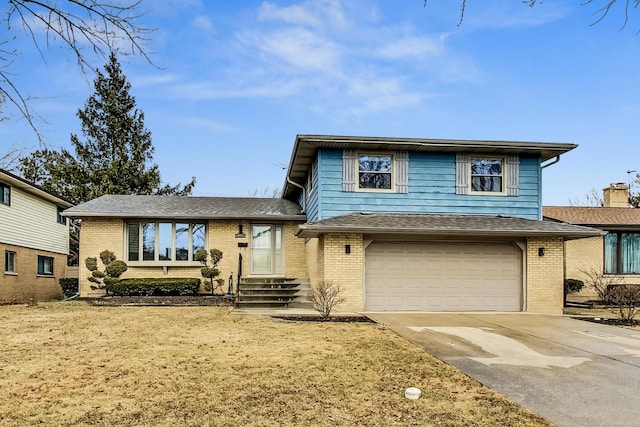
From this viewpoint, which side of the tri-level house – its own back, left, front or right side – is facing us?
front

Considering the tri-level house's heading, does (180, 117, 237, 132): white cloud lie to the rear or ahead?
to the rear

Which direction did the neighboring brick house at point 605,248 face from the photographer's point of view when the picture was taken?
facing the viewer

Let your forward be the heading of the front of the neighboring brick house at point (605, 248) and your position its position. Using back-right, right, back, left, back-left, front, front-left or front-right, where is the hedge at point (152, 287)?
front-right

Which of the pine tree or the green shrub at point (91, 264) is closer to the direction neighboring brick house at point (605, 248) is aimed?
the green shrub

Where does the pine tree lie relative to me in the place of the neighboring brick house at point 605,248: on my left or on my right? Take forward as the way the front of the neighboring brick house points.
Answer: on my right

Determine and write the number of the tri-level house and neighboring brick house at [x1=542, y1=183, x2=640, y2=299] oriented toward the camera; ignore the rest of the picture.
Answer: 2
